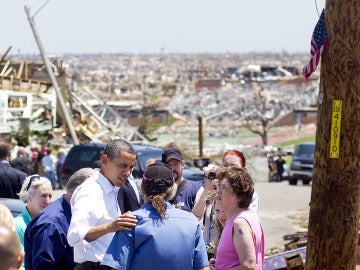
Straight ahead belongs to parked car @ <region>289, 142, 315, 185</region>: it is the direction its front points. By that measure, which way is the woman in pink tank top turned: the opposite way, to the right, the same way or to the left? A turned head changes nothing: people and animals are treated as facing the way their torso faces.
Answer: to the right

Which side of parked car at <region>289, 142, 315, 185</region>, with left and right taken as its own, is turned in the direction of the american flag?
front

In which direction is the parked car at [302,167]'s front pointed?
toward the camera

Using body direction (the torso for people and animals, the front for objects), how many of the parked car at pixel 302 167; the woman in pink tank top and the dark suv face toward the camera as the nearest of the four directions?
1

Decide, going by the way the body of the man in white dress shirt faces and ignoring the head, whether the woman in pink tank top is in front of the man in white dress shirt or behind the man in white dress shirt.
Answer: in front

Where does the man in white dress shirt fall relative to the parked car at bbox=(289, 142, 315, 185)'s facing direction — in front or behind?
in front

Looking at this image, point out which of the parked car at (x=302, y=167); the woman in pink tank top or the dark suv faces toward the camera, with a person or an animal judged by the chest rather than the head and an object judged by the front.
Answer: the parked car

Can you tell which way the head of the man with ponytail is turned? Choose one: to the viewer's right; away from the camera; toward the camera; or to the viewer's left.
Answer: away from the camera

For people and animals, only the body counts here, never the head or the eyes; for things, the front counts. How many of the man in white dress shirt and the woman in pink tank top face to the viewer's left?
1

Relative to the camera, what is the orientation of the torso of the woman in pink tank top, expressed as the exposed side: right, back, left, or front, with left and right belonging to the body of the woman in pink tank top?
left
